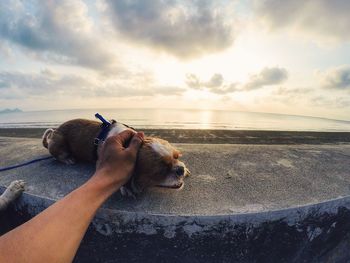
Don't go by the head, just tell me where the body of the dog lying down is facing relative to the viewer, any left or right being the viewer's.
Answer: facing to the right of the viewer
